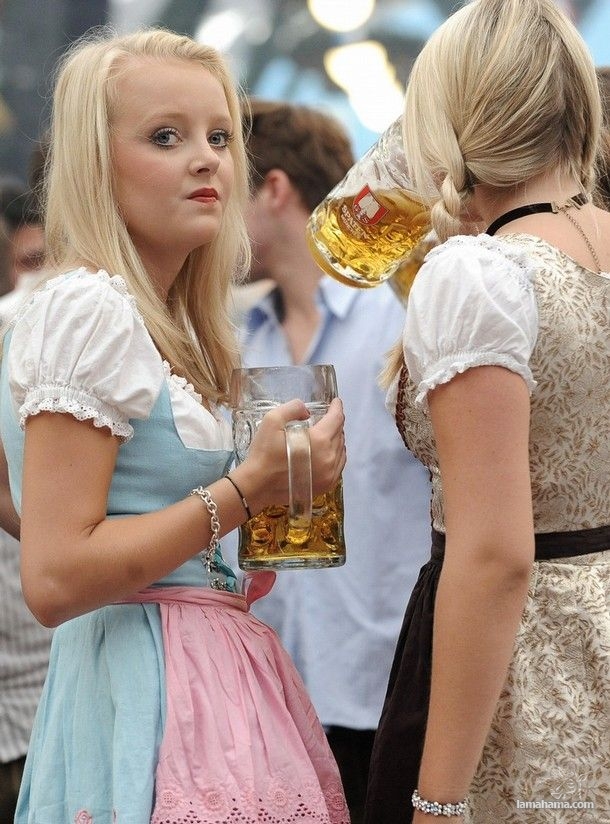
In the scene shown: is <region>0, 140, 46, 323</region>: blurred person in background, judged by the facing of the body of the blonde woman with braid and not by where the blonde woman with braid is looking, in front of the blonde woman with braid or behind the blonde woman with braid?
in front

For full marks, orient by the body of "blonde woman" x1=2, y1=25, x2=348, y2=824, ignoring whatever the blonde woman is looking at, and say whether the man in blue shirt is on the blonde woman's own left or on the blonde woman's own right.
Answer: on the blonde woman's own left

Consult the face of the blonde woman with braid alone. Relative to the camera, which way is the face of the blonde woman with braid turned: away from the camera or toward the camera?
away from the camera

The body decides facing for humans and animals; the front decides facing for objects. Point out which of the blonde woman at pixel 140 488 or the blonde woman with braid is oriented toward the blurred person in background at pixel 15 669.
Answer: the blonde woman with braid

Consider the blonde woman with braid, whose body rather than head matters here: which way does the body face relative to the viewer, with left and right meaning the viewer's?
facing away from the viewer and to the left of the viewer

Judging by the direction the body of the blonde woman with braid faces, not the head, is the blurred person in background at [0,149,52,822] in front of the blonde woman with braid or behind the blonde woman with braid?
in front
